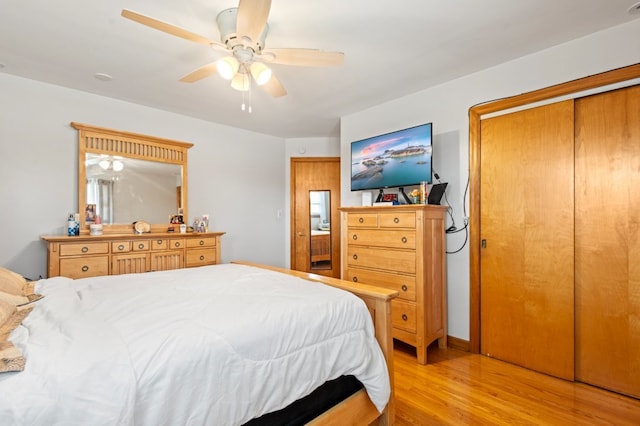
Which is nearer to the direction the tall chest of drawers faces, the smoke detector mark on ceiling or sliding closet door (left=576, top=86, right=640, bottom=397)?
the smoke detector mark on ceiling

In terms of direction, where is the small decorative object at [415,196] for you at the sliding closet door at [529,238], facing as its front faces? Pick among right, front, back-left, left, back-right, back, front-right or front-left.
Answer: front-right

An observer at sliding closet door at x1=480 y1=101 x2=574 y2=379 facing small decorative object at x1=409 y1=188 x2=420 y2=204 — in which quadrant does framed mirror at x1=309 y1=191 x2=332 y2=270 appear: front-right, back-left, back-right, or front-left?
front-right

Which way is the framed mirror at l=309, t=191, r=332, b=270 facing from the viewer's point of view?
toward the camera

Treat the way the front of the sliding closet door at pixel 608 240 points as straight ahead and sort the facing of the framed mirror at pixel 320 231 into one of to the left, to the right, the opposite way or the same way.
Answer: to the left

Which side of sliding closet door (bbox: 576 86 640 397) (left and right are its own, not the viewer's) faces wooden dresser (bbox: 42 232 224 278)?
front

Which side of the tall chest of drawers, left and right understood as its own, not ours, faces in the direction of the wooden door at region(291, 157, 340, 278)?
right

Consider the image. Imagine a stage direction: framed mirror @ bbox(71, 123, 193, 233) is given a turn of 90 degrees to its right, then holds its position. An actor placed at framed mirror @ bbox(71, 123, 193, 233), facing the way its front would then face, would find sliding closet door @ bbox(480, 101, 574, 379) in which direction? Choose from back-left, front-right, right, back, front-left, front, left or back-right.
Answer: left

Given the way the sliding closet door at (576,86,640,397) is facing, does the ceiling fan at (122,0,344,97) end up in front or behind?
in front

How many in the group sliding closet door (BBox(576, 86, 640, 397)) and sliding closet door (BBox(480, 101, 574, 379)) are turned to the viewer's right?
0

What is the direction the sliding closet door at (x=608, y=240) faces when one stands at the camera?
facing the viewer and to the left of the viewer

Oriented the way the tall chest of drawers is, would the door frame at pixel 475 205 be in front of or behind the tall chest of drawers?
behind

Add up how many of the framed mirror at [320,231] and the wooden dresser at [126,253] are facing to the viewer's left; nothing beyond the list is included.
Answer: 0

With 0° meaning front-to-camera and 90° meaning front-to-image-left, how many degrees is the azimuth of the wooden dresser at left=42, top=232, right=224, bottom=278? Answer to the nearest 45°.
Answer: approximately 315°

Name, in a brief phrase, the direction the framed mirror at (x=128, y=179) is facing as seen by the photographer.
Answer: facing the viewer and to the right of the viewer

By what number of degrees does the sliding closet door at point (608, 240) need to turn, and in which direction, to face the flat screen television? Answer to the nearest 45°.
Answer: approximately 45° to its right
